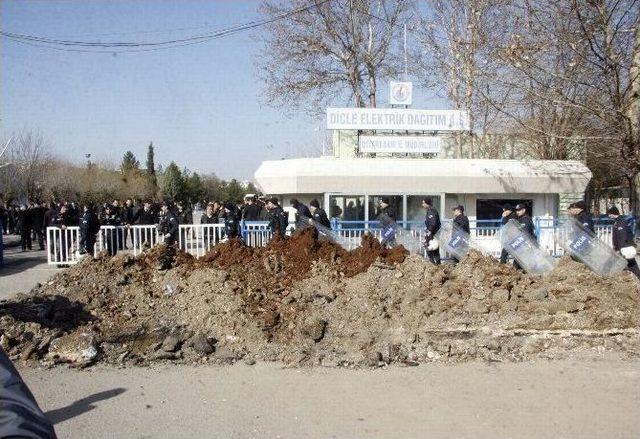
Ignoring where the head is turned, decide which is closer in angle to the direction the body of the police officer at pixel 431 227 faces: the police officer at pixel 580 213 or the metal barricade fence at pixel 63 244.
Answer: the metal barricade fence

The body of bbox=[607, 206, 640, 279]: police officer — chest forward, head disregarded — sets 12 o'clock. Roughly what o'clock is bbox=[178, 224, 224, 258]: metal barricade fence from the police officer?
The metal barricade fence is roughly at 12 o'clock from the police officer.

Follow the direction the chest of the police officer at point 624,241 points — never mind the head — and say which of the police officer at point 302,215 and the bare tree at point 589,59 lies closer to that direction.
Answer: the police officer

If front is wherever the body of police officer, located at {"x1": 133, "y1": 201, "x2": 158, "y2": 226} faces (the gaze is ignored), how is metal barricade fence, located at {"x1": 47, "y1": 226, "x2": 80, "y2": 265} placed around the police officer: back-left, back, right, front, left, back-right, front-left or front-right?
front-right

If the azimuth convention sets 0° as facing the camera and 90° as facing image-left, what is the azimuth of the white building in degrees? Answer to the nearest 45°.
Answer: approximately 0°

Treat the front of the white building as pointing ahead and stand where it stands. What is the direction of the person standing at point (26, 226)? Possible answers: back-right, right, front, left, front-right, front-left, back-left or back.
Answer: right

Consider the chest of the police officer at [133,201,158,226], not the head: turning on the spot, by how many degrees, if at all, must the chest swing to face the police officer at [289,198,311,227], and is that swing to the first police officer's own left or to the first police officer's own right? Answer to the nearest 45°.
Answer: approximately 45° to the first police officer's own left

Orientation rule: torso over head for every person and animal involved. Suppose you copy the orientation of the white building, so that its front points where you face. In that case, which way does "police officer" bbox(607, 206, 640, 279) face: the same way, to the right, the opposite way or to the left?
to the right

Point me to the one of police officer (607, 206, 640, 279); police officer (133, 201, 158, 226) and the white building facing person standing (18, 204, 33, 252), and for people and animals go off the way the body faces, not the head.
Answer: police officer (607, 206, 640, 279)

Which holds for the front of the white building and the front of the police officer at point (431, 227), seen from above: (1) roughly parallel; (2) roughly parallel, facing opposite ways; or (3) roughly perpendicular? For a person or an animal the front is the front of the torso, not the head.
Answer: roughly perpendicular

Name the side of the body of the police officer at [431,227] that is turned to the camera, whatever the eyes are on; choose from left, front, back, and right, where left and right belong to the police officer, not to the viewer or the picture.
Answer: left

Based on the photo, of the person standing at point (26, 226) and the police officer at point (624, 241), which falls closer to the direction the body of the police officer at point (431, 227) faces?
the person standing

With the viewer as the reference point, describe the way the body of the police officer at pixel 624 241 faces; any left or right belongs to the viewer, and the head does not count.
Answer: facing to the left of the viewer

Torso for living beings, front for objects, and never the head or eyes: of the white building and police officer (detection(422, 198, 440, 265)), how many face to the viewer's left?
1
